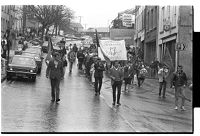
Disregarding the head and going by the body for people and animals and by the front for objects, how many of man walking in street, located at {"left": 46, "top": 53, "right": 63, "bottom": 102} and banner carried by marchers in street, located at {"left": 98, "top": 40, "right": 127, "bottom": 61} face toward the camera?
2

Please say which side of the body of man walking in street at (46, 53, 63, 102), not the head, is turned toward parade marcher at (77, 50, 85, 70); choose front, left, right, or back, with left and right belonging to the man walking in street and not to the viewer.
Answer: back

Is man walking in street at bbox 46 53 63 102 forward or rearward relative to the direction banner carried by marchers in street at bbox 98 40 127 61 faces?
forward

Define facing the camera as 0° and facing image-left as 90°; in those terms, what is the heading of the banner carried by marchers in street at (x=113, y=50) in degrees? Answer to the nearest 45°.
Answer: approximately 0°

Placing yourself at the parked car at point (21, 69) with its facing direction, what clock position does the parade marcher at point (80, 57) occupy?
The parade marcher is roughly at 7 o'clock from the parked car.

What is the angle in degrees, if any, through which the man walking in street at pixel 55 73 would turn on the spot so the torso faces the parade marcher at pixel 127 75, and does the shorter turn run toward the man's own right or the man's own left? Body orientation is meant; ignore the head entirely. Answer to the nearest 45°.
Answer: approximately 135° to the man's own left
